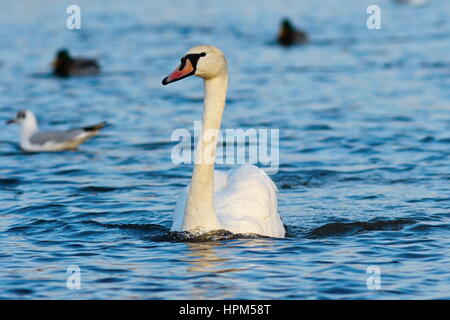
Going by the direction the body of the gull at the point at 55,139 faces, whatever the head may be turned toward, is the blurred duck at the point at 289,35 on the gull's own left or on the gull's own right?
on the gull's own right

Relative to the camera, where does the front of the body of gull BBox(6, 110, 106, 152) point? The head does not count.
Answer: to the viewer's left

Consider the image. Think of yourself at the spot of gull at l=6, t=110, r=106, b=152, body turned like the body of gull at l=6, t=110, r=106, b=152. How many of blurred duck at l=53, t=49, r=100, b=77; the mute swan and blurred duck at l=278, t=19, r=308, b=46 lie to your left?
1

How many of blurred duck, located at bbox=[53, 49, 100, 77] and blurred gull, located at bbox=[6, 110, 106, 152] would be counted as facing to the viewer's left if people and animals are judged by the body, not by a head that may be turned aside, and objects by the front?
2

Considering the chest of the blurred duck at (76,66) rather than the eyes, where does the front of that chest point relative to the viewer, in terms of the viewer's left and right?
facing to the left of the viewer

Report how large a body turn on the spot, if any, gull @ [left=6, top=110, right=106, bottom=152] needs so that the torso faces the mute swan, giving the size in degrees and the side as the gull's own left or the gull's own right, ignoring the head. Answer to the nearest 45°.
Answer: approximately 90° to the gull's own left

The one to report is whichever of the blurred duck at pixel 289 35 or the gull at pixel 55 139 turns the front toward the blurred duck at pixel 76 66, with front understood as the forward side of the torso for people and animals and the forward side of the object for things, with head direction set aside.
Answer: the blurred duck at pixel 289 35

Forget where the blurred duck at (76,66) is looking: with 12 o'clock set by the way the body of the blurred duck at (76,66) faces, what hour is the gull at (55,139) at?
the gull at (55,139) is roughly at 9 o'clock from the blurred duck at (76,66).

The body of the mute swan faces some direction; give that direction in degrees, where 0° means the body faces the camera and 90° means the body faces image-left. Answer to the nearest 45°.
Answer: approximately 45°

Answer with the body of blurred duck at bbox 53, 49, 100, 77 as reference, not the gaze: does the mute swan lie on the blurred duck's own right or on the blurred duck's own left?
on the blurred duck's own left

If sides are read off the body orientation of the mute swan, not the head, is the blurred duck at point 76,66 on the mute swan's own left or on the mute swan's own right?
on the mute swan's own right
